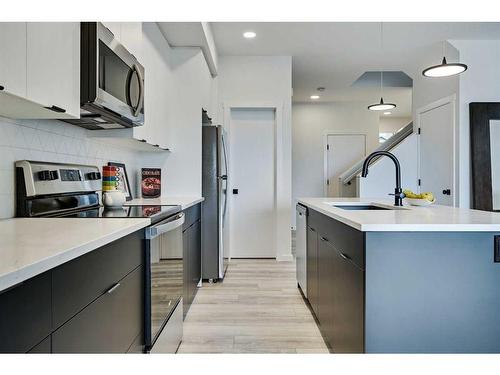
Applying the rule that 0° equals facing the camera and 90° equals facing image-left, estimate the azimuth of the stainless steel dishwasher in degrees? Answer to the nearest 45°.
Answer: approximately 90°

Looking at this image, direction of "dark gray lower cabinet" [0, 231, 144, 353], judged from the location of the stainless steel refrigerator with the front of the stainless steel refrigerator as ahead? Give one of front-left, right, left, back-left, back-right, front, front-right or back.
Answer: right

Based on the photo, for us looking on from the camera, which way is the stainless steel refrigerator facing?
facing to the right of the viewer

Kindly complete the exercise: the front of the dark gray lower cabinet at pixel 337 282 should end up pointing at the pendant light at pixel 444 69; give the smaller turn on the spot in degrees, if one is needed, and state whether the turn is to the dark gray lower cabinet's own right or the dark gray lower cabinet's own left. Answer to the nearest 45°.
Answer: approximately 135° to the dark gray lower cabinet's own right

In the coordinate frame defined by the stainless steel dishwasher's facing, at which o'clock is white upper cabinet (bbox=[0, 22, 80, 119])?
The white upper cabinet is roughly at 10 o'clock from the stainless steel dishwasher.

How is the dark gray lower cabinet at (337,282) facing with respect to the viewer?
to the viewer's left

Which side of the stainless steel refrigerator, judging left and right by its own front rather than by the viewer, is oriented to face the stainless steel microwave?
right
